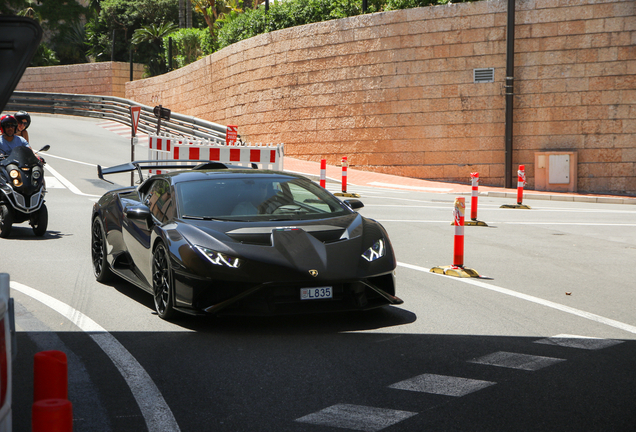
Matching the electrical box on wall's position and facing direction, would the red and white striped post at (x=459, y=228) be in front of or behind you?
in front

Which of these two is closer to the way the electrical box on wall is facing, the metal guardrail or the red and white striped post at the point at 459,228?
the red and white striped post

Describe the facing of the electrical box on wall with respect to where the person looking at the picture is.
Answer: facing the viewer

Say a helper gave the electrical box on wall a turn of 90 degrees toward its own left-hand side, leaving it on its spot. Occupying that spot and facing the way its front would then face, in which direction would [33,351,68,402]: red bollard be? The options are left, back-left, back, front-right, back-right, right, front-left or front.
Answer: right

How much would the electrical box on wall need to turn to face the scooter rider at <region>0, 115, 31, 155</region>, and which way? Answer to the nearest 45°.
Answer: approximately 45° to its right

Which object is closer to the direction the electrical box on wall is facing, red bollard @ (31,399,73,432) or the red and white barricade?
the red bollard

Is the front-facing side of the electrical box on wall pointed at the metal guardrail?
no

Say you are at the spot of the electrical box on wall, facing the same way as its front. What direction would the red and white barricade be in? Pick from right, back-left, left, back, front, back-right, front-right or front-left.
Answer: front-right

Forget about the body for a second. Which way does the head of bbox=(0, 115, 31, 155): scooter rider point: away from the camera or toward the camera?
toward the camera

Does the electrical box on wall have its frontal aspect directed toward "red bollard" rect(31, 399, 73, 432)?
yes
